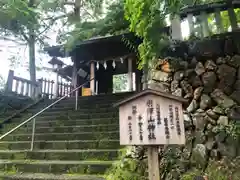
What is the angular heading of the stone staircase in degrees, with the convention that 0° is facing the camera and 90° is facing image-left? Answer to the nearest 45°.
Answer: approximately 0°

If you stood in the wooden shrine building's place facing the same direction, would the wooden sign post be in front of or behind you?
in front

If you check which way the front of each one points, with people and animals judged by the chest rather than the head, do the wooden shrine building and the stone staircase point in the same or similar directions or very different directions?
same or similar directions

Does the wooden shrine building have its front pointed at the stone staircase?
yes

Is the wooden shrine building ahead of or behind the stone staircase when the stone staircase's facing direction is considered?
behind

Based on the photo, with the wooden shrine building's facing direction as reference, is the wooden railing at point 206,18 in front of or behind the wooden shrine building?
in front

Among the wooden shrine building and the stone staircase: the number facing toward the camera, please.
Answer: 2

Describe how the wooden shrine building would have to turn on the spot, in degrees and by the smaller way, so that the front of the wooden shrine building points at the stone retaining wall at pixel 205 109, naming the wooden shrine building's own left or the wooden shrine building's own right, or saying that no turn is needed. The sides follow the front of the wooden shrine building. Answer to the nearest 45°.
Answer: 0° — it already faces it

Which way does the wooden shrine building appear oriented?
toward the camera
